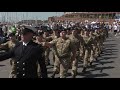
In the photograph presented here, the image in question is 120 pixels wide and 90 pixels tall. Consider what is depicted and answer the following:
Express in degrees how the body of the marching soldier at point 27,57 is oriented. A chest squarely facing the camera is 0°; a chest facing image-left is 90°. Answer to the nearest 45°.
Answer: approximately 45°

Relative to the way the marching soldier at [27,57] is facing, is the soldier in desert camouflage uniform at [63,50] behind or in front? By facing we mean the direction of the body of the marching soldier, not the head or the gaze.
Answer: behind
